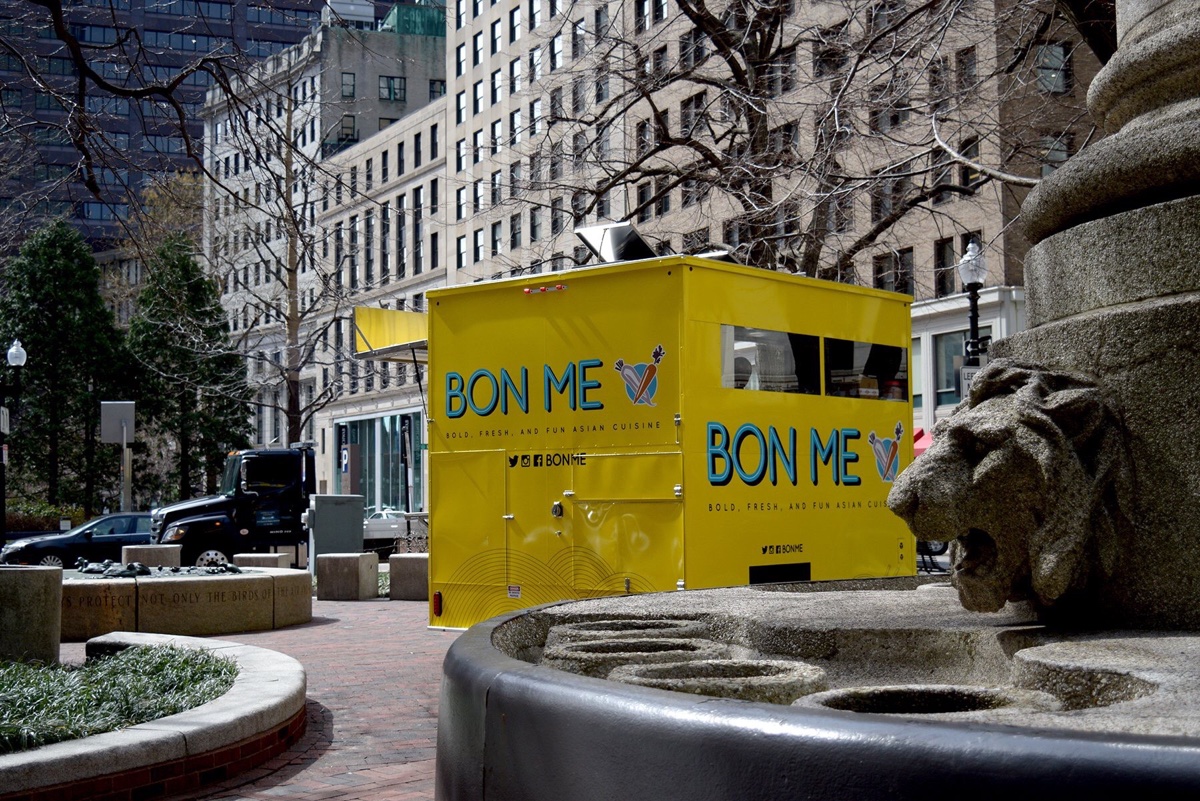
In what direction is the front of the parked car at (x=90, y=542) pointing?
to the viewer's left

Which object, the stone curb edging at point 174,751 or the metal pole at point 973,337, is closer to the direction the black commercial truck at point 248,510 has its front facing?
the stone curb edging

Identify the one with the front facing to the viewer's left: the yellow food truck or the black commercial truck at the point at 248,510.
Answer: the black commercial truck

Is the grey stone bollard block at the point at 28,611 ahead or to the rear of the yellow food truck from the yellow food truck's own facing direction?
to the rear

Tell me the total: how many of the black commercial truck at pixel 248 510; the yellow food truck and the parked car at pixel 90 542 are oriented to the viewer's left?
2

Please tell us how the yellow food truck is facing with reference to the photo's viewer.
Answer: facing away from the viewer and to the right of the viewer

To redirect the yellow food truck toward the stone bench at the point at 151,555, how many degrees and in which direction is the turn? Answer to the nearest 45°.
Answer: approximately 90° to its left

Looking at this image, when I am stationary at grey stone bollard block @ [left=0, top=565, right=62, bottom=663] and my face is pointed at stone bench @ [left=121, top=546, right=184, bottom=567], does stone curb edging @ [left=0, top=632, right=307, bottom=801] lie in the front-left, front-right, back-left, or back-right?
back-right

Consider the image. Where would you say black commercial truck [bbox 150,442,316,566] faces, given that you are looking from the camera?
facing to the left of the viewer

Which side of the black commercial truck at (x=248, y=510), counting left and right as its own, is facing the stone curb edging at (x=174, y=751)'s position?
left
